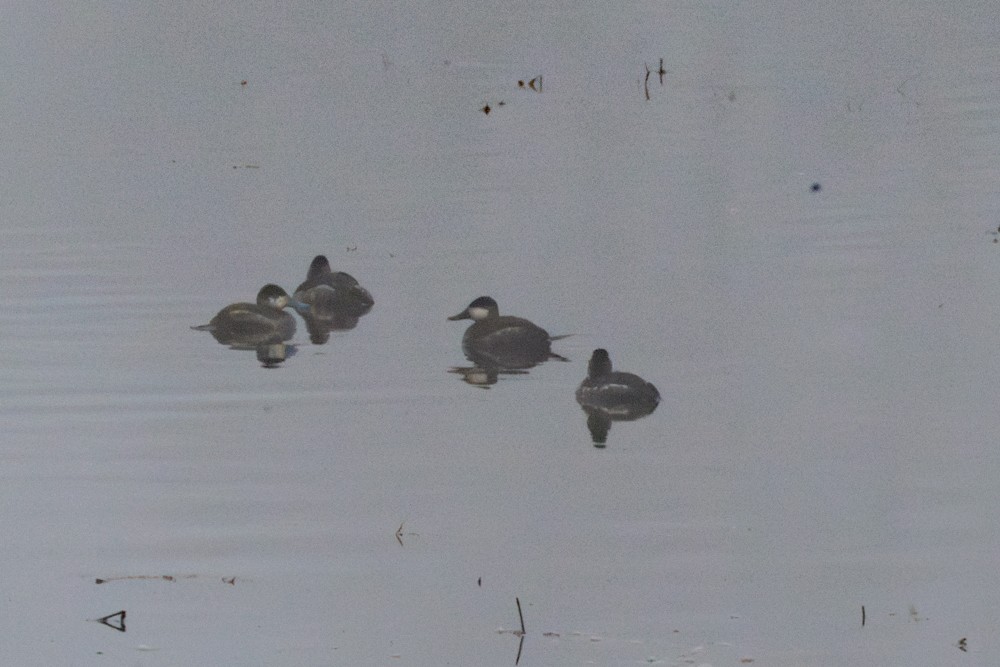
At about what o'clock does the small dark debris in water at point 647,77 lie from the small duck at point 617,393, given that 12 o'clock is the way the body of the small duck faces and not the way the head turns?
The small dark debris in water is roughly at 3 o'clock from the small duck.

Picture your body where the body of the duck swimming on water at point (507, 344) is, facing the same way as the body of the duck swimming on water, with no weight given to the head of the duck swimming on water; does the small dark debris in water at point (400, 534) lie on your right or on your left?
on your left

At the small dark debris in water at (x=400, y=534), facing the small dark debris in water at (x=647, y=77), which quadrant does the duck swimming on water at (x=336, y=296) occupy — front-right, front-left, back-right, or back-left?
front-left

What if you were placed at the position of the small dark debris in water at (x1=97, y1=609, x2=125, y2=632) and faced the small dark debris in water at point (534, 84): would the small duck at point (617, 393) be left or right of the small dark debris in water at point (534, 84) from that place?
right

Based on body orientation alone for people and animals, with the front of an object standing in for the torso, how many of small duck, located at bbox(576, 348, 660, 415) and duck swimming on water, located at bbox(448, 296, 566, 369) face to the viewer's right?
0

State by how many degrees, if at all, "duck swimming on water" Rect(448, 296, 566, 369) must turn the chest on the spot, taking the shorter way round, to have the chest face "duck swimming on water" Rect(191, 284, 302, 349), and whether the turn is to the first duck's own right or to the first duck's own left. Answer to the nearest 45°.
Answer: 0° — it already faces it

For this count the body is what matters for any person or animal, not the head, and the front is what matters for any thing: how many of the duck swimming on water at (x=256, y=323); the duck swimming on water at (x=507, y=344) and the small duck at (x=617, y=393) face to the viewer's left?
2

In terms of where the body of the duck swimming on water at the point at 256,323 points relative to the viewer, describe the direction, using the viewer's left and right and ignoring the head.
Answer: facing to the right of the viewer

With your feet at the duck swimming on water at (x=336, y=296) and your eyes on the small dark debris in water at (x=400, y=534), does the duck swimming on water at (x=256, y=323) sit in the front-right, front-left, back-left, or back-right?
front-right

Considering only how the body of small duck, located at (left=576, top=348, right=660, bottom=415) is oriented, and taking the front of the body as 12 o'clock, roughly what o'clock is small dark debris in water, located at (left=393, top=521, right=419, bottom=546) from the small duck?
The small dark debris in water is roughly at 10 o'clock from the small duck.

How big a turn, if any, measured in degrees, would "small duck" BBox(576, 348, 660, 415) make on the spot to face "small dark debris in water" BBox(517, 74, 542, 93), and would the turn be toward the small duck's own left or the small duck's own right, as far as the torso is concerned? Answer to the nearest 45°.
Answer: approximately 90° to the small duck's own right

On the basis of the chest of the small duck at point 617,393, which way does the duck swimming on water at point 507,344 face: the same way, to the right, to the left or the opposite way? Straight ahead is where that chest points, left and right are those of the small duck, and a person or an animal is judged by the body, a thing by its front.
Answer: the same way

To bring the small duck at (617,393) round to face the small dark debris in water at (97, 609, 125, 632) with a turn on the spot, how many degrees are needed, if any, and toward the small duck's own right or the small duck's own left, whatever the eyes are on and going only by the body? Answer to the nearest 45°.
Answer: approximately 45° to the small duck's own left

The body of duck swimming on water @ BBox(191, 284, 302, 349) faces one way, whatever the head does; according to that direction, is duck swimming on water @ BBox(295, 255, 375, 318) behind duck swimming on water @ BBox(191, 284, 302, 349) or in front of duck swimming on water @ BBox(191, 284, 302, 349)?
in front

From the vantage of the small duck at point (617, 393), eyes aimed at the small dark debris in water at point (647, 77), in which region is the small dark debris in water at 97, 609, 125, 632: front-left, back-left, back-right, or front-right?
back-left

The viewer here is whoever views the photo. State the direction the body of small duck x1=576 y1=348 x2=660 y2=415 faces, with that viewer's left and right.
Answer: facing to the left of the viewer

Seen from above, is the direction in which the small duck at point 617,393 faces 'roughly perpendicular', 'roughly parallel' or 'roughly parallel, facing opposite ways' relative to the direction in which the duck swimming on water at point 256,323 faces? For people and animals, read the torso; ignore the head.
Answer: roughly parallel, facing opposite ways

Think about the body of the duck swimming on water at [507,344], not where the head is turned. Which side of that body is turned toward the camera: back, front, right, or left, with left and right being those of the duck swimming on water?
left

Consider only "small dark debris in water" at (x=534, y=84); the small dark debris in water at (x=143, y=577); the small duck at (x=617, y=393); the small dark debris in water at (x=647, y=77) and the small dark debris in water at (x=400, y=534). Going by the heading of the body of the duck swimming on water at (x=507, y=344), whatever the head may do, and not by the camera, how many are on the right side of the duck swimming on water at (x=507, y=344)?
2

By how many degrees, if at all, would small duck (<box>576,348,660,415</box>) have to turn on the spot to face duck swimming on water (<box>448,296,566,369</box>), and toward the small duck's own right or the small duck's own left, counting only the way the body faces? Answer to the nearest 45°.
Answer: approximately 45° to the small duck's own right
